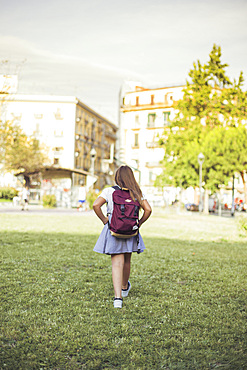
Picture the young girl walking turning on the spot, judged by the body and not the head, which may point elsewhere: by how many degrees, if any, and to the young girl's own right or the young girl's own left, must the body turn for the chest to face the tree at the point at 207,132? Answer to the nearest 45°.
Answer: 0° — they already face it

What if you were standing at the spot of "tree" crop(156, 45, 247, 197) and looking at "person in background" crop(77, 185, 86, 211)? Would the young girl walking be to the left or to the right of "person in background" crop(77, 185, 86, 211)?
left

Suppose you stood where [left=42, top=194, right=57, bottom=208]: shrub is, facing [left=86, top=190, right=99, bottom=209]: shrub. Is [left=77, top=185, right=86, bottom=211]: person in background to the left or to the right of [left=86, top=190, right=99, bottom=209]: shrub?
right

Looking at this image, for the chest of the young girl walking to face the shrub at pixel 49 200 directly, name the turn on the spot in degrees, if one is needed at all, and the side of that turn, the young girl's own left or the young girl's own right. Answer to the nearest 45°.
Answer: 0° — they already face it

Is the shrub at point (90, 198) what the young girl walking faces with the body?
yes

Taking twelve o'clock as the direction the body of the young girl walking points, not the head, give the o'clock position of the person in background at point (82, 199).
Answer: The person in background is roughly at 12 o'clock from the young girl walking.

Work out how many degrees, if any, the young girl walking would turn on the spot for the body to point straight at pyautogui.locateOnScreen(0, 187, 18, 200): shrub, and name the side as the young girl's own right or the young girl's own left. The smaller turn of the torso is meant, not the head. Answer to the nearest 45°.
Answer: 0° — they already face it

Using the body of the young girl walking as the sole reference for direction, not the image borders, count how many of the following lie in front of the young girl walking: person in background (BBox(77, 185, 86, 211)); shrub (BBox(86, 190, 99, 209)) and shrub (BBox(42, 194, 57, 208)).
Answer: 3

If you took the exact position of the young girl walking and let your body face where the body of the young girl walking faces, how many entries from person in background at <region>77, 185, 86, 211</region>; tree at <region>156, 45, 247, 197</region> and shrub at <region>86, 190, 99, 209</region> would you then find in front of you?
3

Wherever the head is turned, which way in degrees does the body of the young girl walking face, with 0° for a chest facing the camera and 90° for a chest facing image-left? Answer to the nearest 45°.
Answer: approximately 180°
